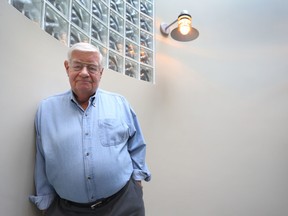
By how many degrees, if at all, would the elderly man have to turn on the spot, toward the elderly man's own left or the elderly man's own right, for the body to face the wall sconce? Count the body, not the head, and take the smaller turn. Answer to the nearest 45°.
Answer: approximately 135° to the elderly man's own left

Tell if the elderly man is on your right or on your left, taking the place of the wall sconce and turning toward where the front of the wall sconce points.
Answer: on your right

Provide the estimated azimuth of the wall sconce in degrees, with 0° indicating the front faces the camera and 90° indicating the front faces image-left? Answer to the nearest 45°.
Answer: approximately 315°
